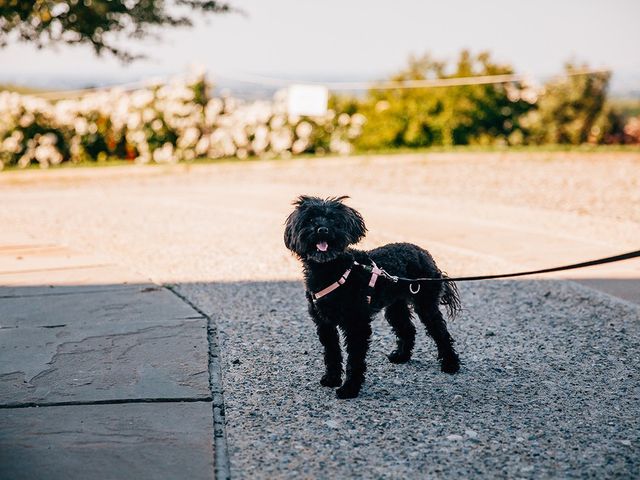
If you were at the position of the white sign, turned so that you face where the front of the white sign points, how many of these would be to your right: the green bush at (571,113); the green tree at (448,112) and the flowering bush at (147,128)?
1

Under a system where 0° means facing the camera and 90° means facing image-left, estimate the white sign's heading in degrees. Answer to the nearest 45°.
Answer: approximately 0°

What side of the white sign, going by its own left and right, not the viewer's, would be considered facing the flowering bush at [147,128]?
right

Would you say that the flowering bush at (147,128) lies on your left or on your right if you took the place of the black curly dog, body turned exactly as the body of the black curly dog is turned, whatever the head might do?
on your right

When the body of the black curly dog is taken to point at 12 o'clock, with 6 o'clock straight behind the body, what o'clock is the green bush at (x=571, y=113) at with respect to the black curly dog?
The green bush is roughly at 5 o'clock from the black curly dog.

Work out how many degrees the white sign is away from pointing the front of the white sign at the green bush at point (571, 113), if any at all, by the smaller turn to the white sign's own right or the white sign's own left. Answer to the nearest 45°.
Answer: approximately 135° to the white sign's own left

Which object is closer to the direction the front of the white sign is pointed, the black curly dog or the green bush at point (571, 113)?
the black curly dog

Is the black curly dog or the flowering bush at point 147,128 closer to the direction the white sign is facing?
the black curly dog

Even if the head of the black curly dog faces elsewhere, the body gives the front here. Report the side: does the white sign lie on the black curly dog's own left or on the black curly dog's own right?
on the black curly dog's own right

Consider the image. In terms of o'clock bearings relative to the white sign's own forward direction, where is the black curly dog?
The black curly dog is roughly at 12 o'clock from the white sign.

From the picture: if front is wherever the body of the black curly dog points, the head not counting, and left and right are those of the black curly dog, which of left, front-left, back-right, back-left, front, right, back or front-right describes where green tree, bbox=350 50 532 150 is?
back-right
